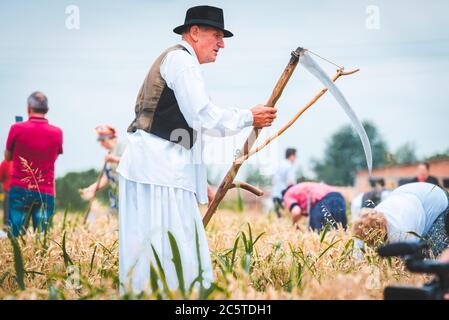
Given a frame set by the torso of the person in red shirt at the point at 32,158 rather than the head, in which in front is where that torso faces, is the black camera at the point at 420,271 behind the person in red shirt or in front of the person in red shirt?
behind

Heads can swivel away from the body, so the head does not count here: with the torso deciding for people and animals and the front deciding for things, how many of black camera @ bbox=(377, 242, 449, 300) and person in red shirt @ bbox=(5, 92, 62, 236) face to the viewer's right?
0

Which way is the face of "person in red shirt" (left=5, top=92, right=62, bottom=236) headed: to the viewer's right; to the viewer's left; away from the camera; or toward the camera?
away from the camera

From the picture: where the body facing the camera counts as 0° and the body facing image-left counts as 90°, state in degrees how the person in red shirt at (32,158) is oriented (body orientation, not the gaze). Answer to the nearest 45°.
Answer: approximately 180°

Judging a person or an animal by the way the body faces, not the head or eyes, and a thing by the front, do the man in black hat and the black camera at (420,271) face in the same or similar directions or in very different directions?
very different directions

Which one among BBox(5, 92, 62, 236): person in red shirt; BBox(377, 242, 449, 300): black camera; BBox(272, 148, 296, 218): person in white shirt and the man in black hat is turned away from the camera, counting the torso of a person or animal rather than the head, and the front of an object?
the person in red shirt

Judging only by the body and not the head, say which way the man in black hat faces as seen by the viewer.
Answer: to the viewer's right

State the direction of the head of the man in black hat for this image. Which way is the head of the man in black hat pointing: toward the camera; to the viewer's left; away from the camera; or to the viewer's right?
to the viewer's right

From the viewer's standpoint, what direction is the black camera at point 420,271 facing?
to the viewer's left

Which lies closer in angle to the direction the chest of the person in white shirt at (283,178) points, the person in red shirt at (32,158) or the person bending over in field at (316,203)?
the person bending over in field
